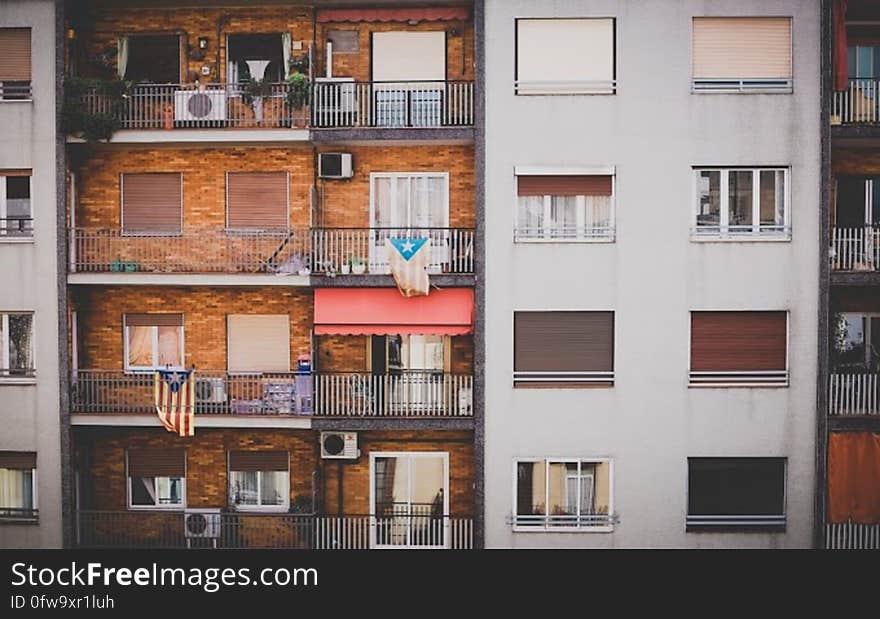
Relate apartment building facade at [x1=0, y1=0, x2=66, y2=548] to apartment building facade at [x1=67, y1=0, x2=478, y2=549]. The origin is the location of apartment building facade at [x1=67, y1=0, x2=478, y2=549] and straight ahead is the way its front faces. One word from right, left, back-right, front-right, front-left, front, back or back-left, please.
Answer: right

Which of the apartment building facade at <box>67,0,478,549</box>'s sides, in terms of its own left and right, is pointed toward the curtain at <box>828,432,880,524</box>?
left

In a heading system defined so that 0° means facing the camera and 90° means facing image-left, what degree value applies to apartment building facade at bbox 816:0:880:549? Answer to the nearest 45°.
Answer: approximately 0°

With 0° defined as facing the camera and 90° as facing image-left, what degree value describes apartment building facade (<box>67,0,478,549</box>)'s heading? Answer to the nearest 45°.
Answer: approximately 0°
